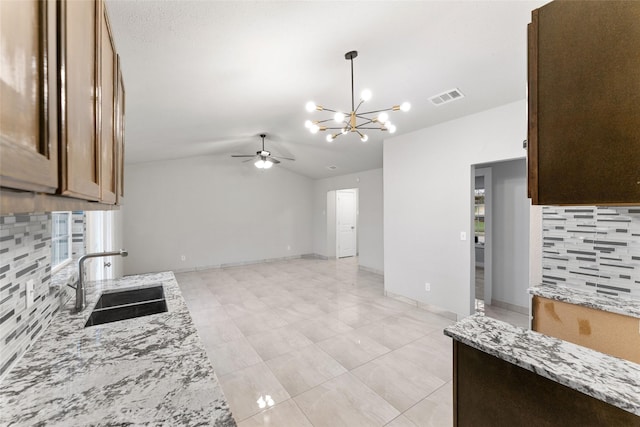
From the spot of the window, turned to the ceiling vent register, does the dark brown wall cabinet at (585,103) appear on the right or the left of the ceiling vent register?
right

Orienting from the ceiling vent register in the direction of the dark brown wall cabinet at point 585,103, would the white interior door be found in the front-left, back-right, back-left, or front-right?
back-right

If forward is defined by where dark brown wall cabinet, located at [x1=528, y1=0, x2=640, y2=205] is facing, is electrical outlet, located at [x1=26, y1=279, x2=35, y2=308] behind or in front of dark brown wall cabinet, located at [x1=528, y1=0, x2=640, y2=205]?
in front

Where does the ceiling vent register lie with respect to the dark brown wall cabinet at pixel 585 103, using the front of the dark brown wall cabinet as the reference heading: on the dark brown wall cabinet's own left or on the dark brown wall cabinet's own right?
on the dark brown wall cabinet's own right

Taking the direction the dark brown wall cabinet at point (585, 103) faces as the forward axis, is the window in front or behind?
in front
